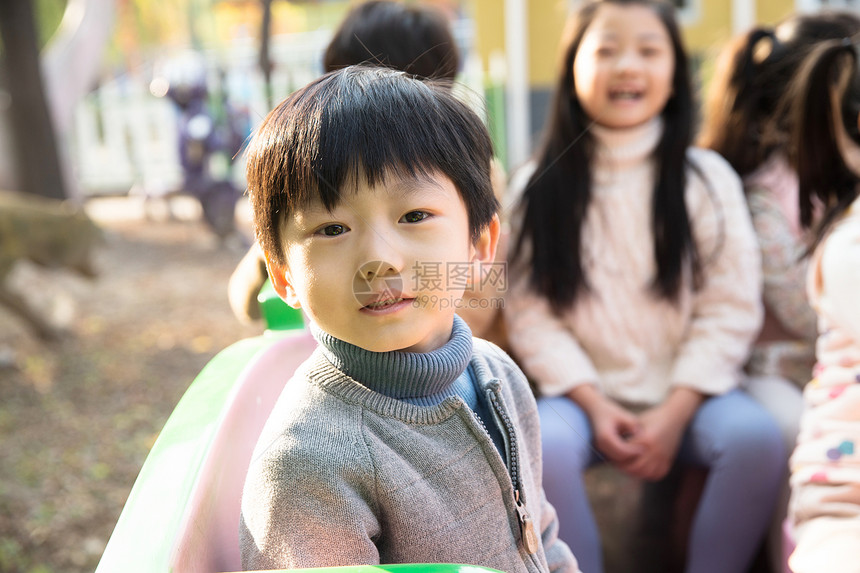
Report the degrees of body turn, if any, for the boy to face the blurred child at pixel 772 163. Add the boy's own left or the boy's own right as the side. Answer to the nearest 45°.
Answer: approximately 90° to the boy's own left

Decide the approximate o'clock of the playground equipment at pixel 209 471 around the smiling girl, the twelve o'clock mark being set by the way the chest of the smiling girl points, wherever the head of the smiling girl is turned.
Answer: The playground equipment is roughly at 1 o'clock from the smiling girl.

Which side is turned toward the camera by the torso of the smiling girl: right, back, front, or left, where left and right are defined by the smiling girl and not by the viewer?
front

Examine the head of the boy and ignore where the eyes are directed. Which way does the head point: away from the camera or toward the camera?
toward the camera

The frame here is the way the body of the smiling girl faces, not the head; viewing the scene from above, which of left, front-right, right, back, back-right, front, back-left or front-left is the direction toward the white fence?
back-right

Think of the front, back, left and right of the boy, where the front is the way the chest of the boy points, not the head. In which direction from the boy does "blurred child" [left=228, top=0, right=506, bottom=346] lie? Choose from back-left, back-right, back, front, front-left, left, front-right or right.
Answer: back-left
